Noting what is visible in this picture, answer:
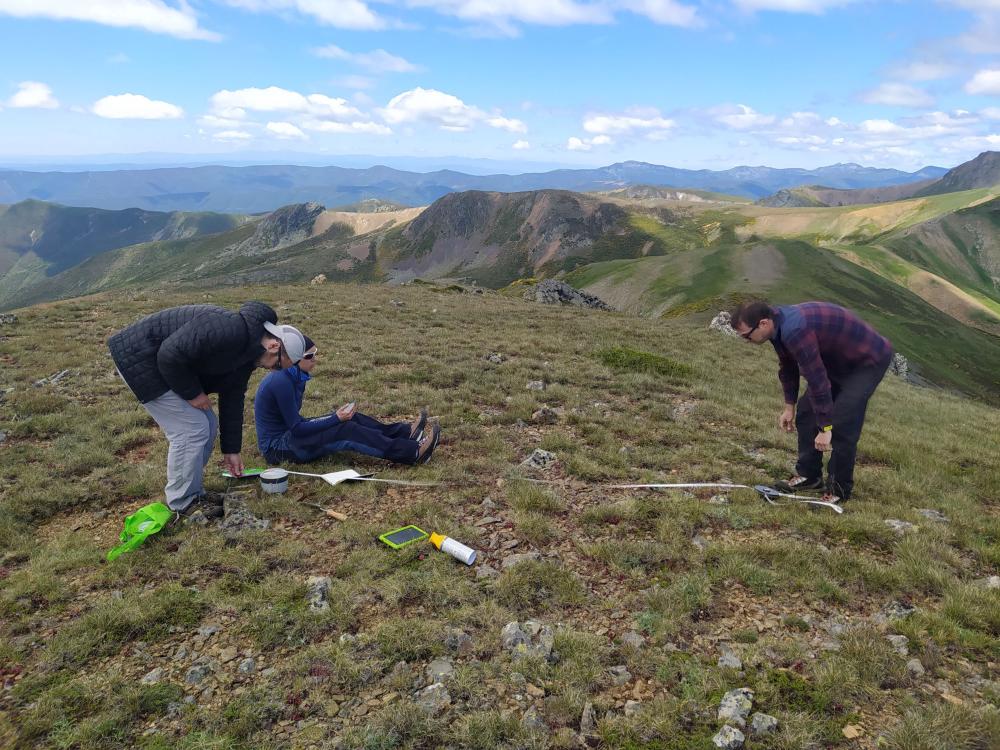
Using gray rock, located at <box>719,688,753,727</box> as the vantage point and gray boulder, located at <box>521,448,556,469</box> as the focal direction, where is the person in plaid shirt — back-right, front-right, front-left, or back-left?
front-right

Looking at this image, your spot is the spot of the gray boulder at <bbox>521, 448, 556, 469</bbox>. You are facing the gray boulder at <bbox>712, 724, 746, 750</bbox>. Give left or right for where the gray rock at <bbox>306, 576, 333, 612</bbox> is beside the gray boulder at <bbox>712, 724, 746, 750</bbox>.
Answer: right

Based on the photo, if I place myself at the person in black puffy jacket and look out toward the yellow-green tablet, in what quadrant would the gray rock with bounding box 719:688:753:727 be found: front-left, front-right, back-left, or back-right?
front-right

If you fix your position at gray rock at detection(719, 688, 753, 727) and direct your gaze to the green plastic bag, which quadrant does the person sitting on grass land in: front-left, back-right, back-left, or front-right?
front-right

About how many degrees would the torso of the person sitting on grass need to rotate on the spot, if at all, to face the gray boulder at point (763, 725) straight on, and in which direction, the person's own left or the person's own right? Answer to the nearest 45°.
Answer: approximately 45° to the person's own right

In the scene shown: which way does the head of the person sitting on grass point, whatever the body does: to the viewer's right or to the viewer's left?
to the viewer's right

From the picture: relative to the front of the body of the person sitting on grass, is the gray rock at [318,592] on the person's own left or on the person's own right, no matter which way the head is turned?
on the person's own right

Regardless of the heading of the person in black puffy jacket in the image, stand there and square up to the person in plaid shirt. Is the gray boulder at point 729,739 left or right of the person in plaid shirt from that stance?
right

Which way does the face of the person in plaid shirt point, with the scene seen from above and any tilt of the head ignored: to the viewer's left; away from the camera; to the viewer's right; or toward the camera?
to the viewer's left

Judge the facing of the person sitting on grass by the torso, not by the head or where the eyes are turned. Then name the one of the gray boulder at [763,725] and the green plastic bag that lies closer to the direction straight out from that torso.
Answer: the gray boulder

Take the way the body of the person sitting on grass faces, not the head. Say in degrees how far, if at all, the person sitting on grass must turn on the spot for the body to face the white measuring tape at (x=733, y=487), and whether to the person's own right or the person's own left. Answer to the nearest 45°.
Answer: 0° — they already face it

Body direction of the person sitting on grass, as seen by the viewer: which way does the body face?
to the viewer's right

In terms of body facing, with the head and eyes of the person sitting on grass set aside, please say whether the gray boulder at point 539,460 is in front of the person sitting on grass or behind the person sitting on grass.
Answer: in front
